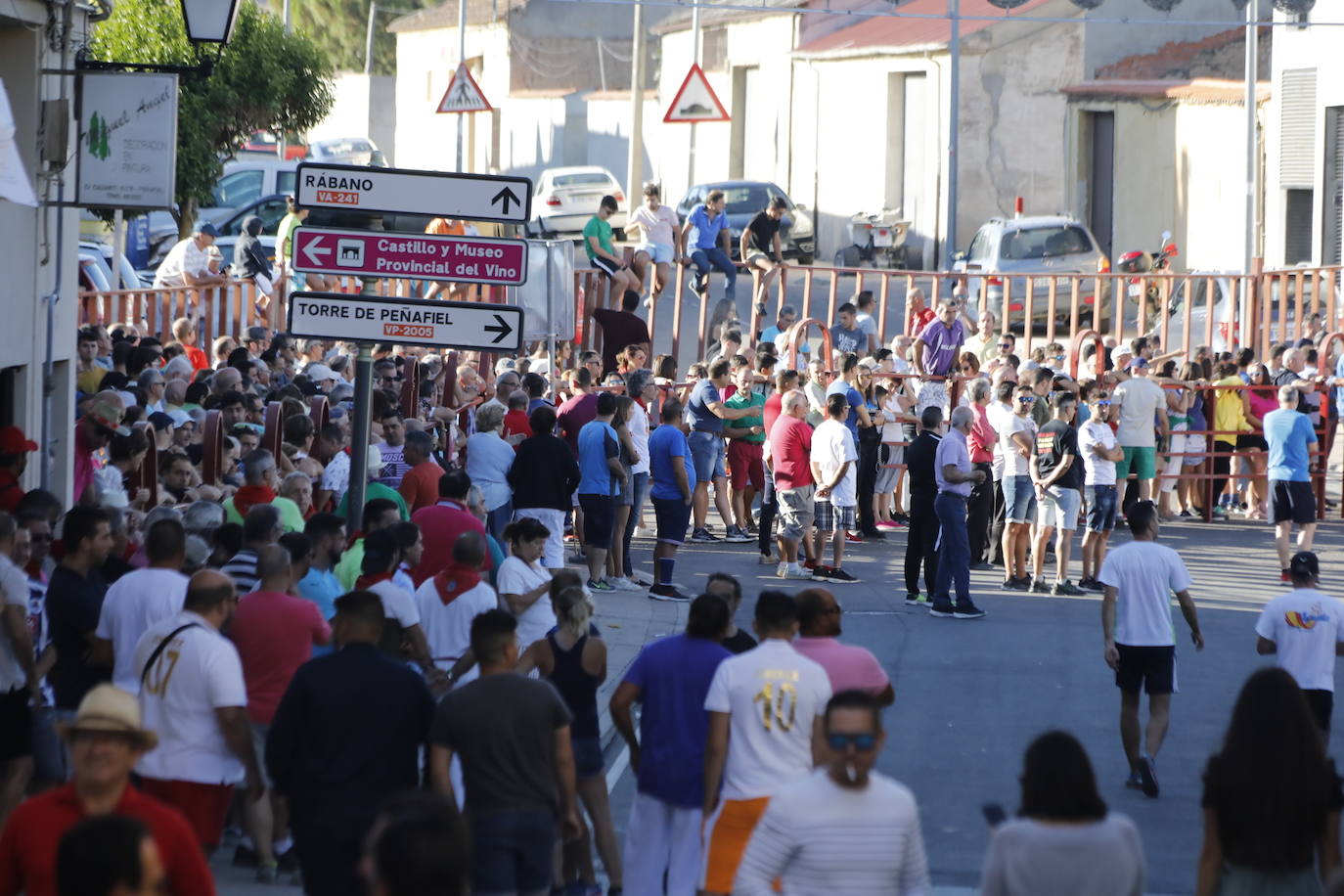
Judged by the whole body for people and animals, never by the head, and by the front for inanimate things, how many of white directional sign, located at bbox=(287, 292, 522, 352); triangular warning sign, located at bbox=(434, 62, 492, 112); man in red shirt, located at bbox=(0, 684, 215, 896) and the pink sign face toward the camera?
4

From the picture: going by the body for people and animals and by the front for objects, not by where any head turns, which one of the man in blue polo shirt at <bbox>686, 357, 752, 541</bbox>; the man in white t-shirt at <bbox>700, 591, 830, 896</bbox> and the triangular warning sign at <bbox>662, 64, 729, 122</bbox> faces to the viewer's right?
the man in blue polo shirt

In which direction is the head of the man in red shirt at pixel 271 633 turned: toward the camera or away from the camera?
away from the camera

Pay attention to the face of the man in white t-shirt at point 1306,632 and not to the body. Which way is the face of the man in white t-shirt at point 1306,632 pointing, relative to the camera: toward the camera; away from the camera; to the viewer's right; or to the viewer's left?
away from the camera

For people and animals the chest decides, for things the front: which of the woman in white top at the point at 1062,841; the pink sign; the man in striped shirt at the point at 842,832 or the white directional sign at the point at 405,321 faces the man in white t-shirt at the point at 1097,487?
the woman in white top

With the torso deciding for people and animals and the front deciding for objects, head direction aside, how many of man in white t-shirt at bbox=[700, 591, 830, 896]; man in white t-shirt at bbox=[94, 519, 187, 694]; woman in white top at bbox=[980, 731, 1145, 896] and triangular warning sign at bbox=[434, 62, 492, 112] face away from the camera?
3

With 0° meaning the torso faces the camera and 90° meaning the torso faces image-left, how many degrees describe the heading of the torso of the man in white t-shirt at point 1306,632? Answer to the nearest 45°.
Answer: approximately 180°

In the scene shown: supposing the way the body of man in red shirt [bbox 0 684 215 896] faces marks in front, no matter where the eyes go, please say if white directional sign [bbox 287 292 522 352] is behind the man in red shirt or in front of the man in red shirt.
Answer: behind

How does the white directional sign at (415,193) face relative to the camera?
toward the camera

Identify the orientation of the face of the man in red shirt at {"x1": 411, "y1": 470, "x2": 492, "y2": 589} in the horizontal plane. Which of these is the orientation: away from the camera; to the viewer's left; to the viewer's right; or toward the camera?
away from the camera

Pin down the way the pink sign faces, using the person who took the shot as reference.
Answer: facing the viewer

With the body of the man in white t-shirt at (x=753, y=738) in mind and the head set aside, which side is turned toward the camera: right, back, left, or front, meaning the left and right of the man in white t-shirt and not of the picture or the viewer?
back

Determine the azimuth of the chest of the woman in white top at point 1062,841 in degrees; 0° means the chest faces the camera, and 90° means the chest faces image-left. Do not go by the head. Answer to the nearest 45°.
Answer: approximately 180°
